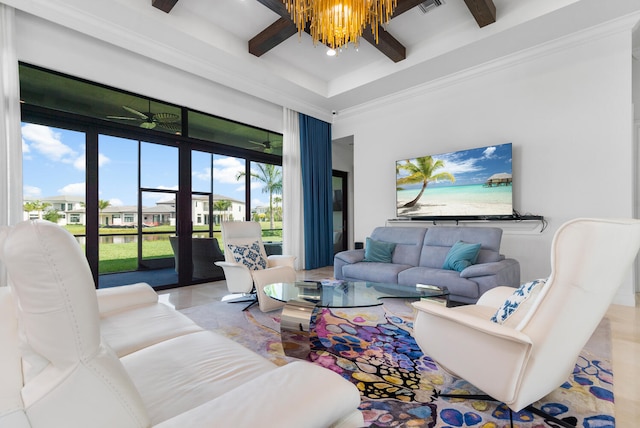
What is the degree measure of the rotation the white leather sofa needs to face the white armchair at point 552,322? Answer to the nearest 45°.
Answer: approximately 45° to its right

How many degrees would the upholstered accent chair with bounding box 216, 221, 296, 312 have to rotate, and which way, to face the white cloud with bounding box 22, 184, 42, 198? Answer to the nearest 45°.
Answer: approximately 135° to its right

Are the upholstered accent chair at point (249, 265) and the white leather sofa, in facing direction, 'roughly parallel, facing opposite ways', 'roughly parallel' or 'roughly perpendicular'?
roughly perpendicular

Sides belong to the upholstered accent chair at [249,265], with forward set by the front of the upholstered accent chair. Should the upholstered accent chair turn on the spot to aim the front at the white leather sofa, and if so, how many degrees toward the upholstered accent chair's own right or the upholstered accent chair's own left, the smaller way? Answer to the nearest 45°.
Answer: approximately 45° to the upholstered accent chair's own right

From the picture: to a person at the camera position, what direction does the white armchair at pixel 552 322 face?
facing away from the viewer and to the left of the viewer

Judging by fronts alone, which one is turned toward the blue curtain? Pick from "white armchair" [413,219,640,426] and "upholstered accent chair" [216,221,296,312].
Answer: the white armchair

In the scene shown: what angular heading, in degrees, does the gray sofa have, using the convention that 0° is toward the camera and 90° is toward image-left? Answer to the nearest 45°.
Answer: approximately 45°

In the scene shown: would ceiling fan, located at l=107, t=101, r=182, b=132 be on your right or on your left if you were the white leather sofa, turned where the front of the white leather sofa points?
on your left

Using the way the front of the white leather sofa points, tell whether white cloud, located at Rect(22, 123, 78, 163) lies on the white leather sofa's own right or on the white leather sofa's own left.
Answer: on the white leather sofa's own left
